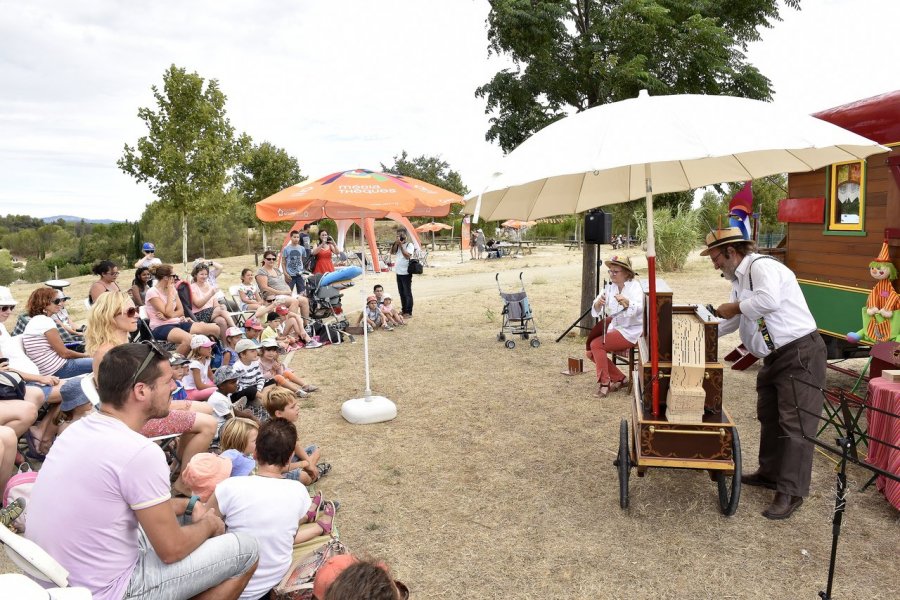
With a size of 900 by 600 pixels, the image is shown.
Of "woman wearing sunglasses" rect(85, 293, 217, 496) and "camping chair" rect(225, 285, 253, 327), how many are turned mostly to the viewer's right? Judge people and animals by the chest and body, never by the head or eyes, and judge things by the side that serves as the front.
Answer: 2

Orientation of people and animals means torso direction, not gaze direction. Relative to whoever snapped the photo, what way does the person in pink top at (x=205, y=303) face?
facing the viewer and to the right of the viewer

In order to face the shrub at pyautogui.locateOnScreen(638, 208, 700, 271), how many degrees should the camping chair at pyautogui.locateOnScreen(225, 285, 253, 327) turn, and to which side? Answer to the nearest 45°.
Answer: approximately 45° to its left

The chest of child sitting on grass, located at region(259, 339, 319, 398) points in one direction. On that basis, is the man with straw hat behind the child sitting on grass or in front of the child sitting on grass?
in front

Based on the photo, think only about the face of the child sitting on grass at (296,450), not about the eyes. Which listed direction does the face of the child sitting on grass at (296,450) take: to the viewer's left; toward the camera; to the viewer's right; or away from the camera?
to the viewer's right

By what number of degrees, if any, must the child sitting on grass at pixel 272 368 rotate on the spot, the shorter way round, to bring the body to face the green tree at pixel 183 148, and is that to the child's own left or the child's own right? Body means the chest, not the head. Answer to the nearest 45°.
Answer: approximately 135° to the child's own left

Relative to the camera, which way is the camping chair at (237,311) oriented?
to the viewer's right

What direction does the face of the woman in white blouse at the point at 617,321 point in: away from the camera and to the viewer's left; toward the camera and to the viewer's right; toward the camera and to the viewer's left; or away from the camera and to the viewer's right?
toward the camera and to the viewer's left

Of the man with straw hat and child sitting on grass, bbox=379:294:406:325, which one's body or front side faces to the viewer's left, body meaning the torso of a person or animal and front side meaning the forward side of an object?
the man with straw hat

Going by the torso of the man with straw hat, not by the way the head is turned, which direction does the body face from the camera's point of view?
to the viewer's left

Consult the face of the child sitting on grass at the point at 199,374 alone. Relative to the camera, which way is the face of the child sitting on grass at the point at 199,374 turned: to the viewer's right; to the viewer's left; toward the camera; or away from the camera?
to the viewer's right

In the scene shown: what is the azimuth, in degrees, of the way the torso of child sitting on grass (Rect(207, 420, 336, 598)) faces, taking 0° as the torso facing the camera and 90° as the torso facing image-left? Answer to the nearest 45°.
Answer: approximately 225°

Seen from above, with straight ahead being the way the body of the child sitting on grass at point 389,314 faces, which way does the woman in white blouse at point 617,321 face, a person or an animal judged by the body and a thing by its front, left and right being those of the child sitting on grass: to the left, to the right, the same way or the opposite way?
to the right

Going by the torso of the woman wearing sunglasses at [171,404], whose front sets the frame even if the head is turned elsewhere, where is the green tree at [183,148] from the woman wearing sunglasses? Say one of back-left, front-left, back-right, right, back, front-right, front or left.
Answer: left

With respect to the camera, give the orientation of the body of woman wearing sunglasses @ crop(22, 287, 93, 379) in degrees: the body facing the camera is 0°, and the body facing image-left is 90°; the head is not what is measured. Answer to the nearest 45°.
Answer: approximately 270°
